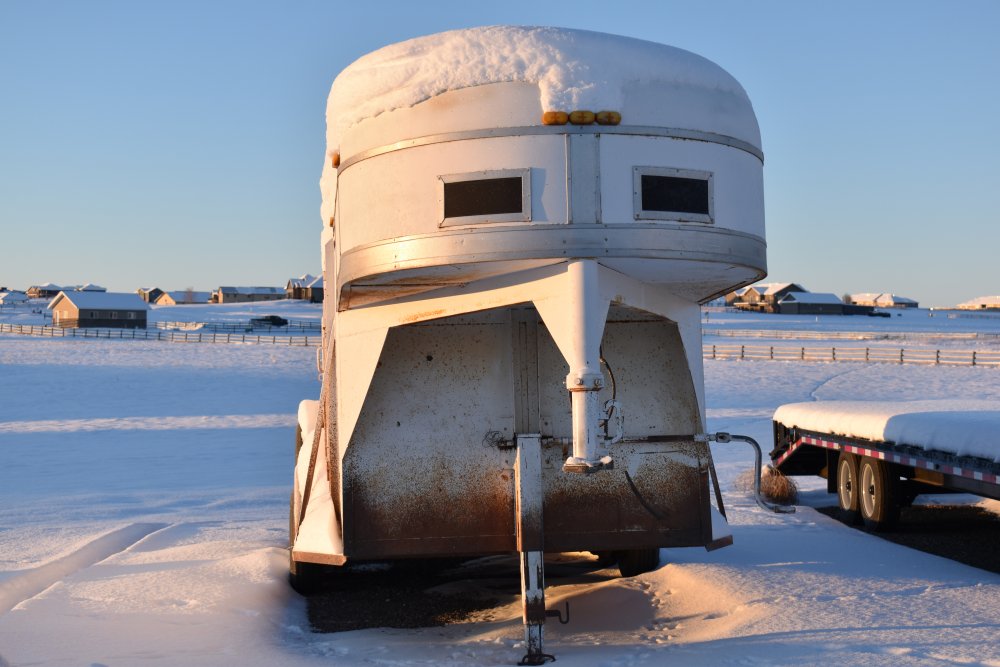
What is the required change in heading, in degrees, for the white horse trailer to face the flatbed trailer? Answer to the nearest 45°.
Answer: approximately 135° to its left

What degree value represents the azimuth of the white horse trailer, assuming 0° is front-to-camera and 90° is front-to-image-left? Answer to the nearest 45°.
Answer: approximately 0°

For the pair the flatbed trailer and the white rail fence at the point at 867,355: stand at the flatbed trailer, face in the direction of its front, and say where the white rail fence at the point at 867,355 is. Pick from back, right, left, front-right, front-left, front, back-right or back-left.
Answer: back-left

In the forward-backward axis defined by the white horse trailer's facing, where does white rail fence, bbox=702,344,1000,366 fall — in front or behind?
behind
